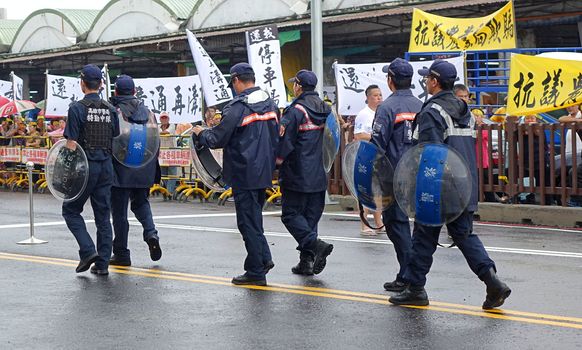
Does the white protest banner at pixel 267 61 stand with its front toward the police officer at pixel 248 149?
yes

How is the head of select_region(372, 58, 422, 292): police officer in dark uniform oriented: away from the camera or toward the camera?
away from the camera

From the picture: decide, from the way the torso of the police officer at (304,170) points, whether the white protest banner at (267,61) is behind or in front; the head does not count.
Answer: in front

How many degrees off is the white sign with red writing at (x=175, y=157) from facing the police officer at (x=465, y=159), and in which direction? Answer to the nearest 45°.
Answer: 0° — it already faces them

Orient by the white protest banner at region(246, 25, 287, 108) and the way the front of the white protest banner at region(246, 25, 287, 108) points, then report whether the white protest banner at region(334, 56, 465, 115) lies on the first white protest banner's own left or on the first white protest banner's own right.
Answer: on the first white protest banner's own left

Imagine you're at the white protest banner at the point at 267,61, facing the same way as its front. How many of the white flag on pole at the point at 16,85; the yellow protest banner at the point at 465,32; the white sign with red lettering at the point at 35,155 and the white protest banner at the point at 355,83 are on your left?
2

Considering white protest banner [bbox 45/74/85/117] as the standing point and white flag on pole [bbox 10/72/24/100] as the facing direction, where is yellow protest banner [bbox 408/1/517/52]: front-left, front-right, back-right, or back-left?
back-right

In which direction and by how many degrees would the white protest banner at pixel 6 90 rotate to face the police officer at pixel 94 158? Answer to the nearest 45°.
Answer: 0° — it already faces them

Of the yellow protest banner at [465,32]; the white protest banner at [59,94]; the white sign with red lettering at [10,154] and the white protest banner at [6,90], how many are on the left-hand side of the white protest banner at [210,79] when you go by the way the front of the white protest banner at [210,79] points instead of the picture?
1

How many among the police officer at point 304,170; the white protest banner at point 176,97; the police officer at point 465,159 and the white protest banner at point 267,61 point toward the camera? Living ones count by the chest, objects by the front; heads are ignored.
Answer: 2

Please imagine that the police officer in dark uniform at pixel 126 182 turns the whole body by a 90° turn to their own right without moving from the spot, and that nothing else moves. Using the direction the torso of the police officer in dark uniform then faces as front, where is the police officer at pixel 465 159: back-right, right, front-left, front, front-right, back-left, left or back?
right

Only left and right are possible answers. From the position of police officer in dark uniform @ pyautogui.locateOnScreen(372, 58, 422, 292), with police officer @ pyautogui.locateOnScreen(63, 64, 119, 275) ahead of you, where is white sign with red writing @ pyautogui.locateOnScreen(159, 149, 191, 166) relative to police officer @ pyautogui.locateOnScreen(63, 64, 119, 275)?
right

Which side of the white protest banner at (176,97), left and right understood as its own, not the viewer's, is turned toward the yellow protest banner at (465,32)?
left
